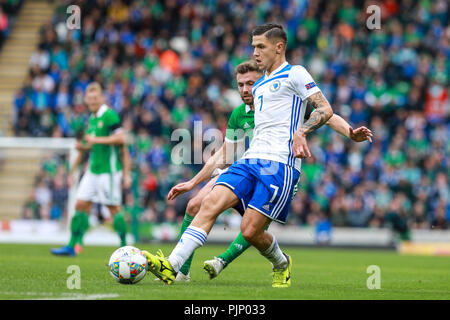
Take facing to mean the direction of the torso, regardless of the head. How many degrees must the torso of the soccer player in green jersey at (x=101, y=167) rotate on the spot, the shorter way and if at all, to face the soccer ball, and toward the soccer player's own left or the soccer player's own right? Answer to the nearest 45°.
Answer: approximately 45° to the soccer player's own left

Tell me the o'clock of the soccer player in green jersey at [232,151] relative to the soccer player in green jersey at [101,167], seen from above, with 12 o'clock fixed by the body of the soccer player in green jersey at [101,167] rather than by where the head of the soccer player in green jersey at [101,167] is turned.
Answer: the soccer player in green jersey at [232,151] is roughly at 10 o'clock from the soccer player in green jersey at [101,167].
